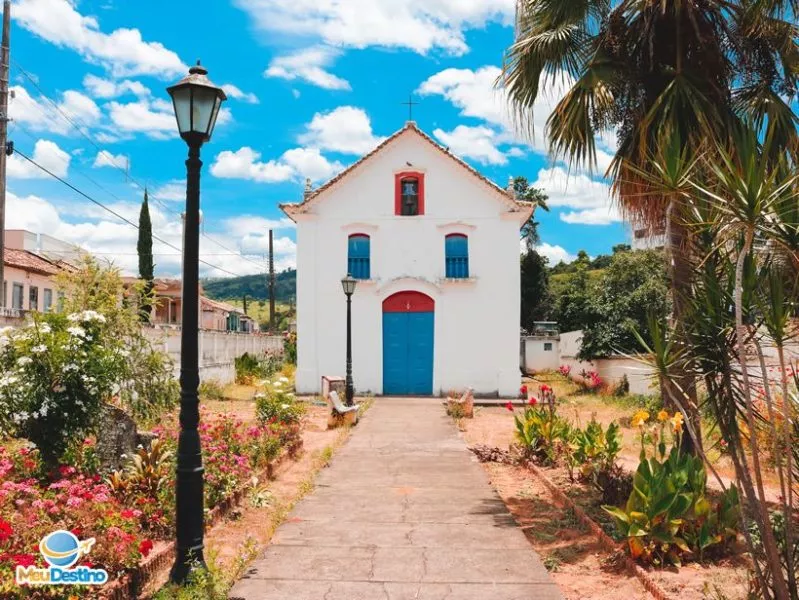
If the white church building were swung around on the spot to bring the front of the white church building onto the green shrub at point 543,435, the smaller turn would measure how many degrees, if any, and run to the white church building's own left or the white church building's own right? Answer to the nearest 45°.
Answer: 0° — it already faces it

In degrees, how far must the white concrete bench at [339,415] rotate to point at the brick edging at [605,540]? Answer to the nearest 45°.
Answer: approximately 90° to its right

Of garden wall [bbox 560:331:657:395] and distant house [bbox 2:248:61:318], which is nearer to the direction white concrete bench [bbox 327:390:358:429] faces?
the garden wall

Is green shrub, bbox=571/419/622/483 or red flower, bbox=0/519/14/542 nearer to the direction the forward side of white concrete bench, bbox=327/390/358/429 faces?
the green shrub

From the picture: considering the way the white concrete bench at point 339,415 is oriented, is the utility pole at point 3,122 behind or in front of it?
behind

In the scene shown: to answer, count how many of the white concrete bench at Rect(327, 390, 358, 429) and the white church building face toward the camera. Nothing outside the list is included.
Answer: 1

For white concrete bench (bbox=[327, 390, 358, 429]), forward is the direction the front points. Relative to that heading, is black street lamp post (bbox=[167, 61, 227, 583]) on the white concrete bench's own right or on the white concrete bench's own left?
on the white concrete bench's own right

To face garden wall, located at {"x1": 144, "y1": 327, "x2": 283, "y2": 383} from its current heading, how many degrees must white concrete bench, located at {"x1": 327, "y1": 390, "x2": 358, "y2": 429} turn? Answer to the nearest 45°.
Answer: approximately 135° to its left

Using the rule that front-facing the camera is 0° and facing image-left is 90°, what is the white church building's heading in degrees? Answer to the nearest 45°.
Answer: approximately 0°

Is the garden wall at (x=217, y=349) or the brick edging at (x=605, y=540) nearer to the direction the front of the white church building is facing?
the brick edging

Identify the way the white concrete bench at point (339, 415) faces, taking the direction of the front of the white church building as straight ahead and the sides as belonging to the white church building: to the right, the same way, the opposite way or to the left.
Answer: to the left

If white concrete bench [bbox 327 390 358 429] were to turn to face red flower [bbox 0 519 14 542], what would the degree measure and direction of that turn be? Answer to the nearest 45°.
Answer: approximately 90° to its right

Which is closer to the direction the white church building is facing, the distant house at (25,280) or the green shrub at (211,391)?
the green shrub

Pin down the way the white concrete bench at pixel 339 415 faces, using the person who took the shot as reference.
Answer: facing to the right of the viewer
